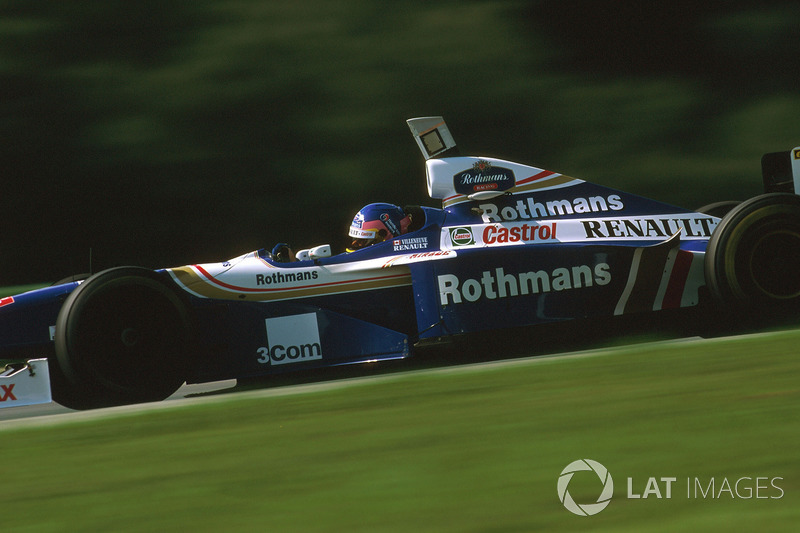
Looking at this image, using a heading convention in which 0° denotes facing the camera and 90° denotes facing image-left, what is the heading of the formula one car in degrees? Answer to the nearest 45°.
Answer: approximately 90°
